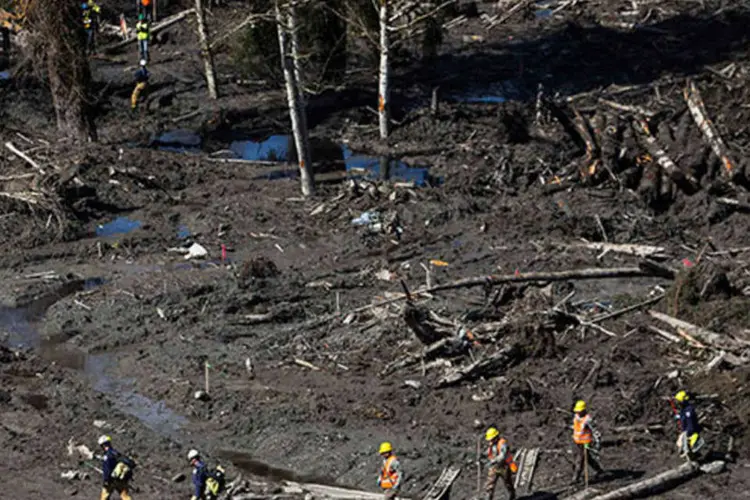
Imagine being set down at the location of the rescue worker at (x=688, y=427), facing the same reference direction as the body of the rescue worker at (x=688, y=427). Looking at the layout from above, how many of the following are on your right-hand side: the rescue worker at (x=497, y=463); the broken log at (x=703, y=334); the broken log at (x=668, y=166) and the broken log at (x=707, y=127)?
3

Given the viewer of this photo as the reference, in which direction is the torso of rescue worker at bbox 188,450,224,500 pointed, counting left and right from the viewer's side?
facing to the left of the viewer

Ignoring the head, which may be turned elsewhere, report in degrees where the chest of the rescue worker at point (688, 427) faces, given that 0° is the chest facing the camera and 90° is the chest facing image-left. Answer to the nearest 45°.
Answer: approximately 90°

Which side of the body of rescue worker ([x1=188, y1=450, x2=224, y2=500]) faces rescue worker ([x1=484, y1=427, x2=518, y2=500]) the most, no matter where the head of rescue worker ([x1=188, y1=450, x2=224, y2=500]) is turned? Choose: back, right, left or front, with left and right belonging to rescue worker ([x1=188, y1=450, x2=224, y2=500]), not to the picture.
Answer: back

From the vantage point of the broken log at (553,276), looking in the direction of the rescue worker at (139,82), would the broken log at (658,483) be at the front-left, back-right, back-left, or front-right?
back-left

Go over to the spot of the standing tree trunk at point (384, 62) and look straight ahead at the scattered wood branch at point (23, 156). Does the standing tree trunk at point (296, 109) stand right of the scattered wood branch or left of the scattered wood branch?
left

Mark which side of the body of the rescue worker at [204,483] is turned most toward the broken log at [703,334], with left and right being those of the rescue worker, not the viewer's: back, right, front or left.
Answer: back

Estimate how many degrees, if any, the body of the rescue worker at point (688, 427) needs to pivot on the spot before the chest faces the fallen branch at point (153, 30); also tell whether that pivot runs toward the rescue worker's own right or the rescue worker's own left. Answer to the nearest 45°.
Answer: approximately 45° to the rescue worker's own right
